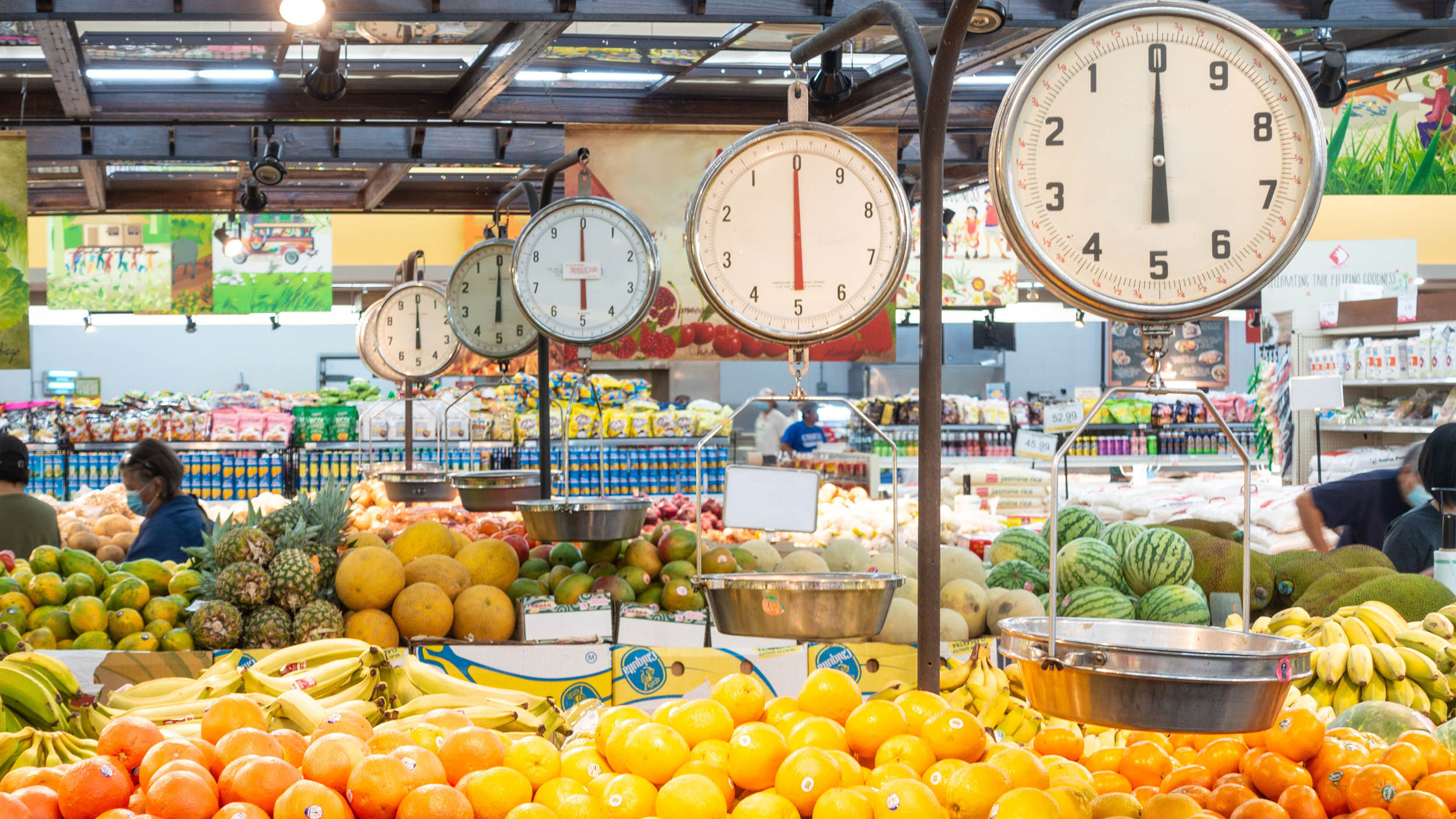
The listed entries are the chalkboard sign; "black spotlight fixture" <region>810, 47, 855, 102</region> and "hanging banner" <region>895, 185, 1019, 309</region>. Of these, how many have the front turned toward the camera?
2

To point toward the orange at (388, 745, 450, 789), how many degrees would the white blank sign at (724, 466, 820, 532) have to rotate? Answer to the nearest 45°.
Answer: approximately 45° to its right

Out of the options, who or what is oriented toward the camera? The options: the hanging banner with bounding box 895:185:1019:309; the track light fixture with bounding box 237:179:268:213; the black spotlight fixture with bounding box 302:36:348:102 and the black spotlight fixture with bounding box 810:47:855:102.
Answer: the hanging banner

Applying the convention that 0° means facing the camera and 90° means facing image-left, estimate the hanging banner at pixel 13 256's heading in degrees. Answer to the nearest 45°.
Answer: approximately 0°

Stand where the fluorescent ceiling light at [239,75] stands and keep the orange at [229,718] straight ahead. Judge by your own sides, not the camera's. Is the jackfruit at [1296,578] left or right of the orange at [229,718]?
left
